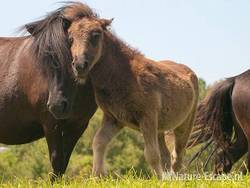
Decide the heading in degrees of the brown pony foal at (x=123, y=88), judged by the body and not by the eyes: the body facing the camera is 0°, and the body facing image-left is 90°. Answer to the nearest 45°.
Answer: approximately 45°

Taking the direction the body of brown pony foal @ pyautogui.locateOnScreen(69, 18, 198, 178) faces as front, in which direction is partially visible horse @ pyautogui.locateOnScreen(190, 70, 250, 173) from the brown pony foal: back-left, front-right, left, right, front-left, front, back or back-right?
back

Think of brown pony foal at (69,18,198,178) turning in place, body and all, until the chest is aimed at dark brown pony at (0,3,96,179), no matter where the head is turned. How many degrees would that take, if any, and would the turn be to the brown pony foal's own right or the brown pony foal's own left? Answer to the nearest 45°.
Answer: approximately 45° to the brown pony foal's own right

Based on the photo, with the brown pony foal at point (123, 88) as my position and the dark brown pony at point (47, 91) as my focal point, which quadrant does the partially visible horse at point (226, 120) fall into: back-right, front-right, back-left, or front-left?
back-right

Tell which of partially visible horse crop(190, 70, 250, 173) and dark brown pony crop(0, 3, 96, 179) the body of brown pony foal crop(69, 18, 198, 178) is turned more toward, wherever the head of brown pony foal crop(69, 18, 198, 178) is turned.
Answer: the dark brown pony
